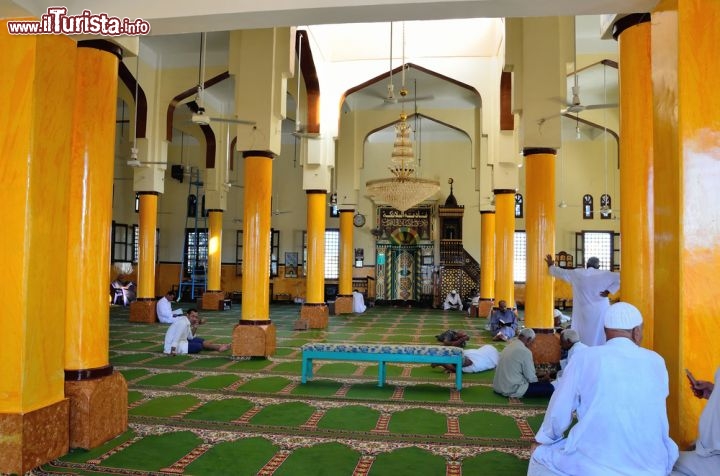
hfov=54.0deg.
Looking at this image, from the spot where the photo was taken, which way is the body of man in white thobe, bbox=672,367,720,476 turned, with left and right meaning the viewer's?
facing to the left of the viewer

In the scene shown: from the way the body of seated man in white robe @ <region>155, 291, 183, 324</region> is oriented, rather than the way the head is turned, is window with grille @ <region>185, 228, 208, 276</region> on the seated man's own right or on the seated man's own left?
on the seated man's own left
